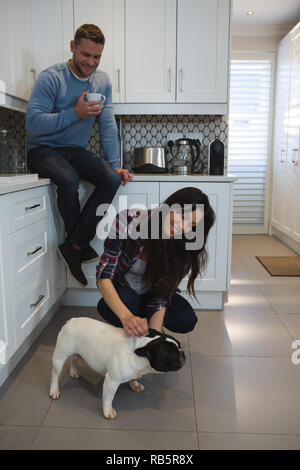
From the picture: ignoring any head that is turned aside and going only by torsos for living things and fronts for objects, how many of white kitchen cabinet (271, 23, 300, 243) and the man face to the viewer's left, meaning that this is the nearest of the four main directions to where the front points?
1

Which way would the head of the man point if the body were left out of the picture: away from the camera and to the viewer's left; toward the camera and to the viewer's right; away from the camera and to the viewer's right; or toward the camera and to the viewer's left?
toward the camera and to the viewer's right

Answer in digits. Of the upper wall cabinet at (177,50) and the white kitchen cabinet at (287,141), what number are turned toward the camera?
1

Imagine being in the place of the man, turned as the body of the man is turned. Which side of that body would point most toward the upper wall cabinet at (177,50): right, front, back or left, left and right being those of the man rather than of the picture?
left

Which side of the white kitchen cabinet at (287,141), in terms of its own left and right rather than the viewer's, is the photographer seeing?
left

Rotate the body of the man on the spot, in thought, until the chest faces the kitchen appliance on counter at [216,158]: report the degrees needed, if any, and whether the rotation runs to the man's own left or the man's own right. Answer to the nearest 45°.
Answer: approximately 90° to the man's own left

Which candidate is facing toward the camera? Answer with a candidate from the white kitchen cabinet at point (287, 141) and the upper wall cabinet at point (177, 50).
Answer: the upper wall cabinet

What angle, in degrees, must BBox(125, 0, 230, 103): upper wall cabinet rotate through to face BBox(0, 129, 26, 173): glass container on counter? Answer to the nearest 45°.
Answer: approximately 45° to its right

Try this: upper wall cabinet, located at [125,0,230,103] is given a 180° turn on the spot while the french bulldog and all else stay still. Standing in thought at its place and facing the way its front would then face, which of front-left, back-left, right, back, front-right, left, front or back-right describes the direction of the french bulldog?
back

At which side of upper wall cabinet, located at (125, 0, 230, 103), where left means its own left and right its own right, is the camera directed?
front
